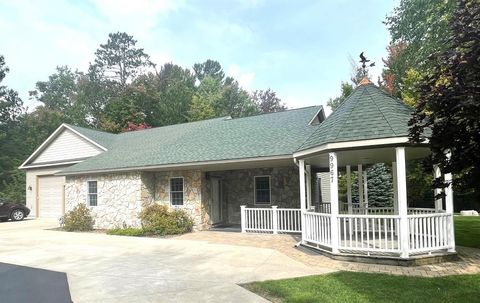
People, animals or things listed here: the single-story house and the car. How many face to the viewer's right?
1

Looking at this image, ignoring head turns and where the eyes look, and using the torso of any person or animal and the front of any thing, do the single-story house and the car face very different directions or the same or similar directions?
very different directions

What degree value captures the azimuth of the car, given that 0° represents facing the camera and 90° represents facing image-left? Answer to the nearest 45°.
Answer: approximately 270°

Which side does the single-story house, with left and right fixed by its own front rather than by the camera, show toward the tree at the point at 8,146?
right

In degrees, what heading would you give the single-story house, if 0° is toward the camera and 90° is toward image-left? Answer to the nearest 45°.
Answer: approximately 45°

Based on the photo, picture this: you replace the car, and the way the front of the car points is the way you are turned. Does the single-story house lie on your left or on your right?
on your right
